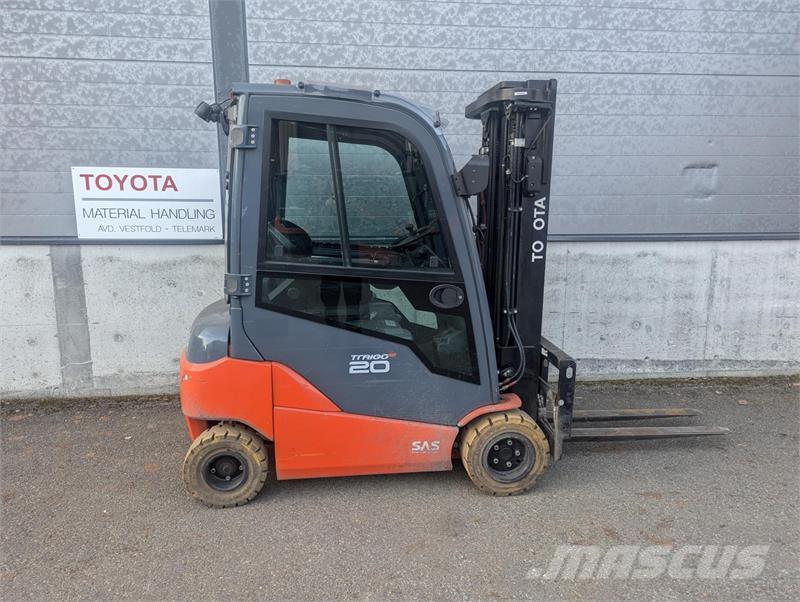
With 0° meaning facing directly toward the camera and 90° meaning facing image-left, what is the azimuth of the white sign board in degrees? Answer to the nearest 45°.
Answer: approximately 0°

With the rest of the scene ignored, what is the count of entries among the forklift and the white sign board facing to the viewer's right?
1

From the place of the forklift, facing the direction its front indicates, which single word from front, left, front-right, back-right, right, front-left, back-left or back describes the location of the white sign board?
back-left

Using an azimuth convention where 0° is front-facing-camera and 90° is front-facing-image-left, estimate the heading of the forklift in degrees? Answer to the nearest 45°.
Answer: approximately 270°
